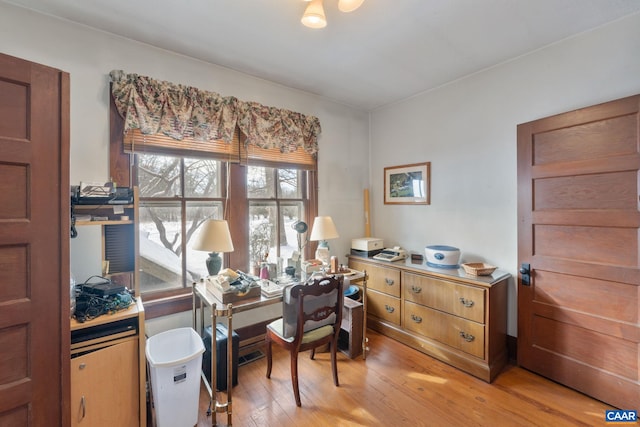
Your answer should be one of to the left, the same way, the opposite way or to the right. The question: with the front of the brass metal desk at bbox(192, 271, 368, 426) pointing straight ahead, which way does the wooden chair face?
the opposite way

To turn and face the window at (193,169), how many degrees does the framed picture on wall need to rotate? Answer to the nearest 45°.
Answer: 0° — it already faces it

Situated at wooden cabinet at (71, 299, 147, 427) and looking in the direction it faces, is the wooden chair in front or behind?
in front

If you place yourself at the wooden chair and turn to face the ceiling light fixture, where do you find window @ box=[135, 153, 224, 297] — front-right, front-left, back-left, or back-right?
back-right
